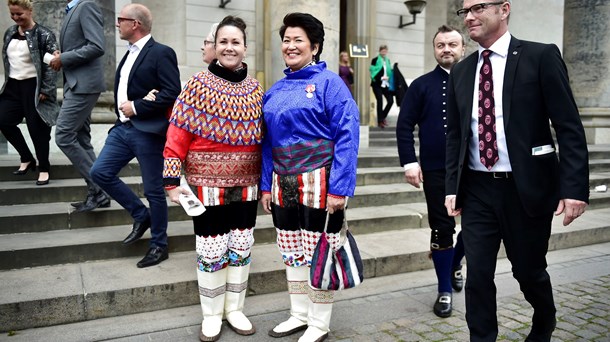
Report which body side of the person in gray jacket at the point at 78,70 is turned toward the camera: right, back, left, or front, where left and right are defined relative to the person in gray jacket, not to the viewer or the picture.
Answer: left

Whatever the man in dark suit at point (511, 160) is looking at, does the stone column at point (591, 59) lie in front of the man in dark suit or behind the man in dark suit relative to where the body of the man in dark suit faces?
behind

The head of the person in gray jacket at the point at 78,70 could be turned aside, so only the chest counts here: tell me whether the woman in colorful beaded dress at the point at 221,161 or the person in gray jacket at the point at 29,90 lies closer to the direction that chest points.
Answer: the person in gray jacket

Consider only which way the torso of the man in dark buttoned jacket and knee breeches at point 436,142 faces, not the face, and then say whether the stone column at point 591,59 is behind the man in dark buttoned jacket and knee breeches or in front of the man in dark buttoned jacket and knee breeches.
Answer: behind

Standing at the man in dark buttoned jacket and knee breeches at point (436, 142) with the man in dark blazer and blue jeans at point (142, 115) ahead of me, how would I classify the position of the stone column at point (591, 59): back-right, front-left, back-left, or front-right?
back-right

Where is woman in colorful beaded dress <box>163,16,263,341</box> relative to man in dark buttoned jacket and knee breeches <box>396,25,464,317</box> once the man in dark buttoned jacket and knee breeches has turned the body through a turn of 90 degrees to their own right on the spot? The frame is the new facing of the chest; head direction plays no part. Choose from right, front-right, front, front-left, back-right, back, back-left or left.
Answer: front-left

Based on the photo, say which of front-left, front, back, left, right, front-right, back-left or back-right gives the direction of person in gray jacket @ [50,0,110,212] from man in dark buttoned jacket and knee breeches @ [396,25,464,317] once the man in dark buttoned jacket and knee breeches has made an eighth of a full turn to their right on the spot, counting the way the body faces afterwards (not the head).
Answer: front-right

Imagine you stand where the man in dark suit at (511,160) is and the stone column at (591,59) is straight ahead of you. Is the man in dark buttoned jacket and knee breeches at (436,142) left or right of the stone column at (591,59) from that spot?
left

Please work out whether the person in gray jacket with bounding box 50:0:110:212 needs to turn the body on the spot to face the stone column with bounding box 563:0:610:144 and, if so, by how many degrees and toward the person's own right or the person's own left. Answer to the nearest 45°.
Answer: approximately 180°

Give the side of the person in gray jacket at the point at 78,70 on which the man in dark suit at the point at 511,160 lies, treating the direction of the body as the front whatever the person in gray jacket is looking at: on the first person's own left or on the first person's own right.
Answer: on the first person's own left

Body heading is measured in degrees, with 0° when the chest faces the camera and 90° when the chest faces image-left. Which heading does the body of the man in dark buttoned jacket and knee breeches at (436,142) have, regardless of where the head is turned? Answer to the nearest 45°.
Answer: approximately 0°

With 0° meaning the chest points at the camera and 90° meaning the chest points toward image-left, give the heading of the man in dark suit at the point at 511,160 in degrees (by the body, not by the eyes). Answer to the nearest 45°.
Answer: approximately 45°
